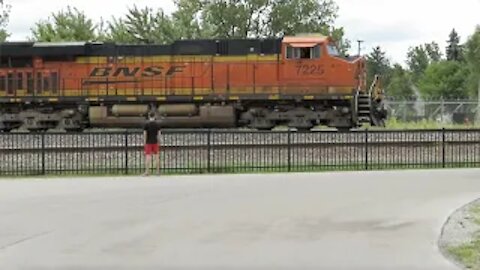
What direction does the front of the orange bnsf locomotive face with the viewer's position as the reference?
facing to the right of the viewer

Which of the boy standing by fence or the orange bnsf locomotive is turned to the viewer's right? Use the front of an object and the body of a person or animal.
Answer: the orange bnsf locomotive

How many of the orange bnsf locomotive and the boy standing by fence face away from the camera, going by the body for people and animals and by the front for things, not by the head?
1

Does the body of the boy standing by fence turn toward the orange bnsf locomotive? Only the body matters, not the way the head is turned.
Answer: yes

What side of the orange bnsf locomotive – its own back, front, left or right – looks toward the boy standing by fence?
right

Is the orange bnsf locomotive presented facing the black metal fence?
no

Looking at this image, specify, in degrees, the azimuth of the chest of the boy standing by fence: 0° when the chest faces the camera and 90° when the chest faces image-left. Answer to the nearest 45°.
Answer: approximately 180°

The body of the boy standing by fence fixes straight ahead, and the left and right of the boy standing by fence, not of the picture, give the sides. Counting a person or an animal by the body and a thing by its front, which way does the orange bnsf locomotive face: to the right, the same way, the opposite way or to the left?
to the right
